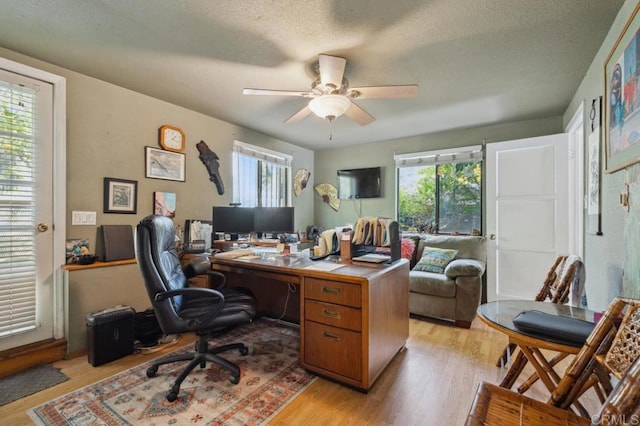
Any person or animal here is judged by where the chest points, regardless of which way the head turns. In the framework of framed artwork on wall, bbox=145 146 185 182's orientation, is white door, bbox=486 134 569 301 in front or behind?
in front

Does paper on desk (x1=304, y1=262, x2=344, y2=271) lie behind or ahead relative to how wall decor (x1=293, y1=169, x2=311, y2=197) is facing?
ahead

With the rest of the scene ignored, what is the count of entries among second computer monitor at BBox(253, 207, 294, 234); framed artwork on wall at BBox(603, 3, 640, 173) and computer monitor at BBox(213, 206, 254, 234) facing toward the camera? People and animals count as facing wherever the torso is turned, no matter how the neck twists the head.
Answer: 2

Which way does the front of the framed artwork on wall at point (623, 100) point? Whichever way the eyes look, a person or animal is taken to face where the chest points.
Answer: to the viewer's left

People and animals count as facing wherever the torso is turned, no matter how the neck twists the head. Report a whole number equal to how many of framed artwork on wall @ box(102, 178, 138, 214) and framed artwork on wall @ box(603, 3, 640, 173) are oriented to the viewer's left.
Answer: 1

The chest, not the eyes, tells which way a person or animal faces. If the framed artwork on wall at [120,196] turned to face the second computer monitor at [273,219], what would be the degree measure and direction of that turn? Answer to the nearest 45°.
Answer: approximately 45° to its left

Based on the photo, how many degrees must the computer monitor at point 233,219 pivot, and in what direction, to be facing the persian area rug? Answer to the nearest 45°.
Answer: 0° — it already faces it

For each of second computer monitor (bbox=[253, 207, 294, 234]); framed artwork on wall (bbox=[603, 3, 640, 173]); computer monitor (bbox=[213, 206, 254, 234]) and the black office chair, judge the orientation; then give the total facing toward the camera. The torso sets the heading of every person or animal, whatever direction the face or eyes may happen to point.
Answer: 2

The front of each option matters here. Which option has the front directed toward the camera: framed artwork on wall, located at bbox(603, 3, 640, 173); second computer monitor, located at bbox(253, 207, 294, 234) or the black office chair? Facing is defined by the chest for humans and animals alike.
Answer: the second computer monitor

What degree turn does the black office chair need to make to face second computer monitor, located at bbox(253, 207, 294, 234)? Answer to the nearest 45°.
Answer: approximately 45° to its left

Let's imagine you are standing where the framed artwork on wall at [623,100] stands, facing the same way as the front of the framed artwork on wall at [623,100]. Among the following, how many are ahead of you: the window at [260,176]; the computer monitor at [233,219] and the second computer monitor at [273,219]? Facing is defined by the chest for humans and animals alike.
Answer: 3

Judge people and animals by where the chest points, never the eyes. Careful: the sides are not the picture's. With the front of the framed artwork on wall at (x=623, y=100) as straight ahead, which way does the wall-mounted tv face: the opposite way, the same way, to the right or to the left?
to the left

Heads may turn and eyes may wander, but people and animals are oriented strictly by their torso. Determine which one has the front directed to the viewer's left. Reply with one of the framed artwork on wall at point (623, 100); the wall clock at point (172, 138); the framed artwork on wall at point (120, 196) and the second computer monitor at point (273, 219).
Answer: the framed artwork on wall at point (623, 100)
